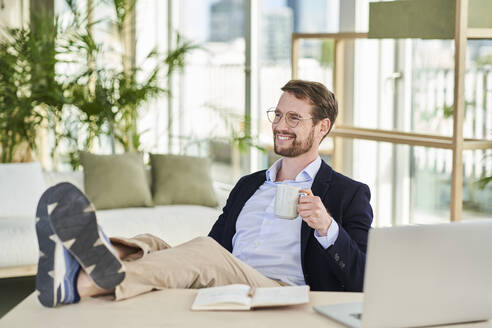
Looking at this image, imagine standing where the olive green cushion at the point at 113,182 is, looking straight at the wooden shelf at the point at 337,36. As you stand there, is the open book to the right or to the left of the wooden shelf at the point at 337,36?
right

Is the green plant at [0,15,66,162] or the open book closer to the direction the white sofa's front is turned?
the open book

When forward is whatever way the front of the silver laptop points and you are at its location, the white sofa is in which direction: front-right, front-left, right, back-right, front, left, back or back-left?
front

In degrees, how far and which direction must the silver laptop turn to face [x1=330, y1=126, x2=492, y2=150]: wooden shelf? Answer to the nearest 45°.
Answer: approximately 45° to its right

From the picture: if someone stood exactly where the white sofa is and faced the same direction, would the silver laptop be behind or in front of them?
in front

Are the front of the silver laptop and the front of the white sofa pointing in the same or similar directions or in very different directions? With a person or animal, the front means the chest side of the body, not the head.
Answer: very different directions

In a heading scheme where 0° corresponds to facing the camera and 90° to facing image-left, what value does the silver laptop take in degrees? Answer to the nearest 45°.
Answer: approximately 135°

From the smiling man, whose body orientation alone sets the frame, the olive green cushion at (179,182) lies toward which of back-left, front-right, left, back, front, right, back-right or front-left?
back-right

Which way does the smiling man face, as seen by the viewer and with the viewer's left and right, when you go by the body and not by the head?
facing the viewer and to the left of the viewer

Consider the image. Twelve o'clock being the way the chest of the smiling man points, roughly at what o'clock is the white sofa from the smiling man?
The white sofa is roughly at 4 o'clock from the smiling man.

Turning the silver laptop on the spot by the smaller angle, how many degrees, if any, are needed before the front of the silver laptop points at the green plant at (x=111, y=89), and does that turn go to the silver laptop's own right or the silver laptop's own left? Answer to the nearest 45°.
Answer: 0° — it already faces it

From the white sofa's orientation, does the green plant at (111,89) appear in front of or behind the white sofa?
behind

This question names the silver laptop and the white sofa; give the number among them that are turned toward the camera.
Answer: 1

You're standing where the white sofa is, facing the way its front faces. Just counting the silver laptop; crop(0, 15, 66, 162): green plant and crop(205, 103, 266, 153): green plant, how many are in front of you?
1

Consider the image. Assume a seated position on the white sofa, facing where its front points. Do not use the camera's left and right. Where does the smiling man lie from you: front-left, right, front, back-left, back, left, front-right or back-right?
front

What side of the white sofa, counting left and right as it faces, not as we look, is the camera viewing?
front

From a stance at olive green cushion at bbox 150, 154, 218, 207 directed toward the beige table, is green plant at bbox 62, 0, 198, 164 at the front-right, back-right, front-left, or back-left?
back-right
